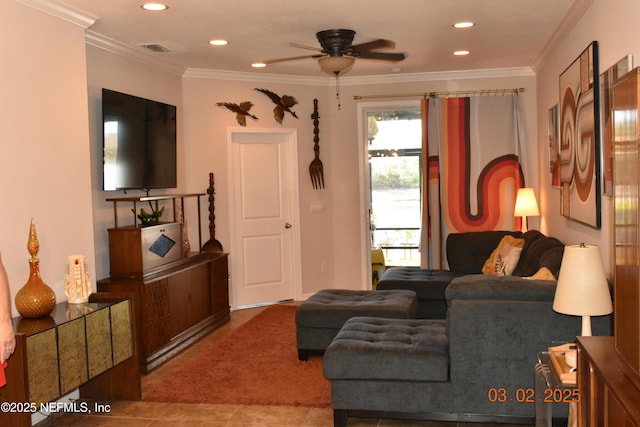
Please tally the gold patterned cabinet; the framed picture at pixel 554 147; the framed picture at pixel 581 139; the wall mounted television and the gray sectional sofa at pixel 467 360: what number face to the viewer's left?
3

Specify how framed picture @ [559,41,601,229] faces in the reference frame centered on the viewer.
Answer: facing to the left of the viewer

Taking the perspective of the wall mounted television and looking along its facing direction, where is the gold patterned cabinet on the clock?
The gold patterned cabinet is roughly at 2 o'clock from the wall mounted television.

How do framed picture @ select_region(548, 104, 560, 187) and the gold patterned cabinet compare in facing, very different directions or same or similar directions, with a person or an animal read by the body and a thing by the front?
very different directions

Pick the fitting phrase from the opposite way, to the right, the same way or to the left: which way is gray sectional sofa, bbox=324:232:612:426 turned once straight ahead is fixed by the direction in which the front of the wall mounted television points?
the opposite way

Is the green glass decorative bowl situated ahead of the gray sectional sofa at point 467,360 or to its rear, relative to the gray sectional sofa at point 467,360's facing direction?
ahead

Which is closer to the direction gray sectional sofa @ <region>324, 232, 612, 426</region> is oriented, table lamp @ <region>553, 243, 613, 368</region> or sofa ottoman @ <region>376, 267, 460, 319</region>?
the sofa ottoman

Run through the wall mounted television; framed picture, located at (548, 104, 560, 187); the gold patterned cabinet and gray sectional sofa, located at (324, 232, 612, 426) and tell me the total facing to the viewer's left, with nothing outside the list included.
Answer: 2

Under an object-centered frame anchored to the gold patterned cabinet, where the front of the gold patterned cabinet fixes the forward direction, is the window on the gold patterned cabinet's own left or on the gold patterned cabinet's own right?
on the gold patterned cabinet's own left

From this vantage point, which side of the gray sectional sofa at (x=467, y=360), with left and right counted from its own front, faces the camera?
left

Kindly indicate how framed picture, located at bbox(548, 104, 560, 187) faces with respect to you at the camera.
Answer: facing to the left of the viewer

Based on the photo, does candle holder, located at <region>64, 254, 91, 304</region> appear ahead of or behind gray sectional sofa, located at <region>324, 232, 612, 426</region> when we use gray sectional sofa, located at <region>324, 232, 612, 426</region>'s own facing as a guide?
ahead
